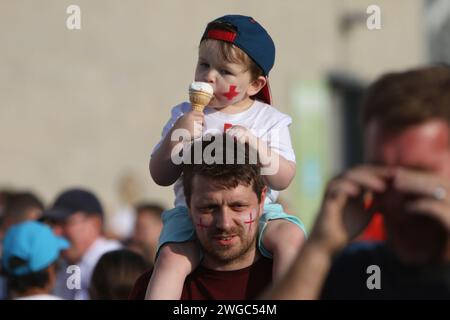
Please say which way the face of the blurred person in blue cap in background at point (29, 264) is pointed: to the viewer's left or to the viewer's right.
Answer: to the viewer's right

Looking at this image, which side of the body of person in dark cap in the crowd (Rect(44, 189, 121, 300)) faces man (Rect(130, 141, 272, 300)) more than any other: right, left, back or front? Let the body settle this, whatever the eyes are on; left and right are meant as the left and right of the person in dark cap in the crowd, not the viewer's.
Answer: left

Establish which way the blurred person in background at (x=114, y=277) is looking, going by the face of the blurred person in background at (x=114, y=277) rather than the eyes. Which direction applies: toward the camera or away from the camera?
away from the camera

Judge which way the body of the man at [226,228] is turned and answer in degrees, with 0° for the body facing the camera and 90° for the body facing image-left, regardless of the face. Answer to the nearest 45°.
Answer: approximately 0°
